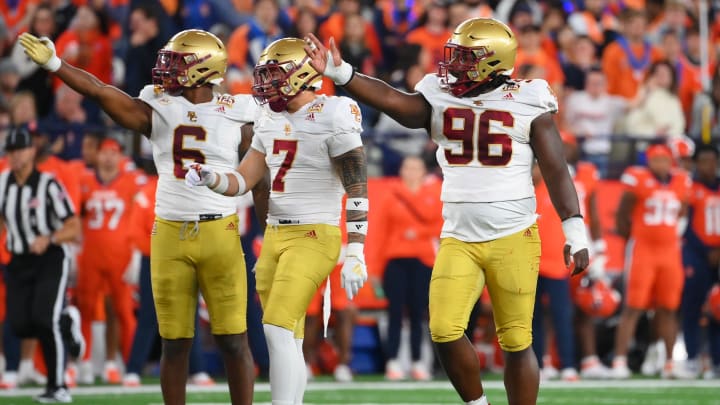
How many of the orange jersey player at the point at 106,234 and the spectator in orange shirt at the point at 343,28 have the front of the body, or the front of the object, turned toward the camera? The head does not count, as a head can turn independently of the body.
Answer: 2

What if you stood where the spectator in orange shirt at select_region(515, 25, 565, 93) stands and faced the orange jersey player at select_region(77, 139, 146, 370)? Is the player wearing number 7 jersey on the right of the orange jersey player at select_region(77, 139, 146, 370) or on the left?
left

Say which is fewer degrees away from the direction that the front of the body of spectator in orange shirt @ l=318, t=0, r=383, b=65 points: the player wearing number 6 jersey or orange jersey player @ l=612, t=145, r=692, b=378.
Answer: the player wearing number 6 jersey

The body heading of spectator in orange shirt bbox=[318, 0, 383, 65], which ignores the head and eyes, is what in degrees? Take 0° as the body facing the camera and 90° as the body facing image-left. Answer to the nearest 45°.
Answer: approximately 0°

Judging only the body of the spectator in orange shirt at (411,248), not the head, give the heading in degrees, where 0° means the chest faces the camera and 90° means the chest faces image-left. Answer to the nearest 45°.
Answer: approximately 0°

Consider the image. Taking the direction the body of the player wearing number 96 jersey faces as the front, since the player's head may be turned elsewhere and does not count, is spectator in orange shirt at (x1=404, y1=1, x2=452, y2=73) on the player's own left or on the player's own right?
on the player's own right

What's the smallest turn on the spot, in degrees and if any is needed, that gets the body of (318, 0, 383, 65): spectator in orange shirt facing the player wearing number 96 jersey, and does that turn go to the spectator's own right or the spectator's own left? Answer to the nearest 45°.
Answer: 0° — they already face them

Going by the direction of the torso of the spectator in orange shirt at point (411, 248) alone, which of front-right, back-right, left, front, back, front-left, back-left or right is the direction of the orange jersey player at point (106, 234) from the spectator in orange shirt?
right
